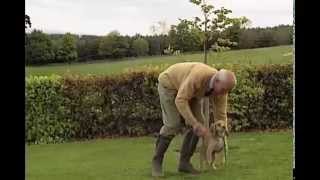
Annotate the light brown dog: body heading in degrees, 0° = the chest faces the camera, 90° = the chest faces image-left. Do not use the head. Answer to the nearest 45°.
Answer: approximately 315°
